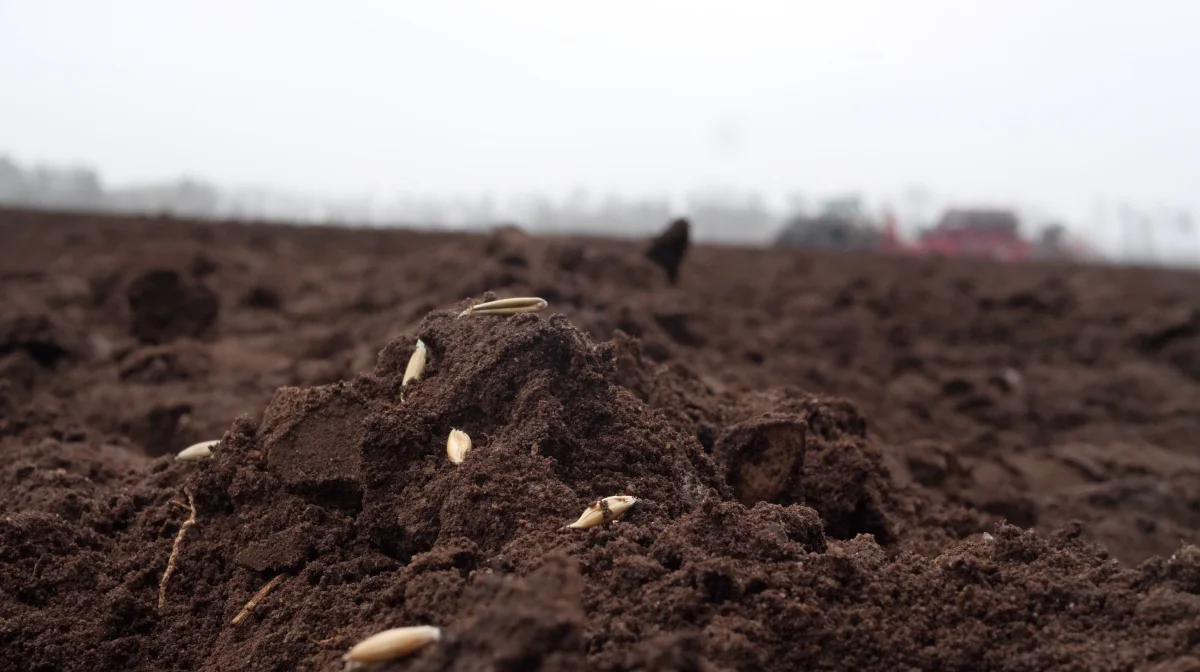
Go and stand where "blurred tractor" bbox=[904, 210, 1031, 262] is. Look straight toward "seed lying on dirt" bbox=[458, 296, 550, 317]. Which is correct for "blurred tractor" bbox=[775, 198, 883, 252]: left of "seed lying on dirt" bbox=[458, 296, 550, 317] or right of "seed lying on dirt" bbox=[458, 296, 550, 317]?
right
